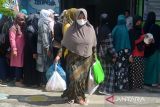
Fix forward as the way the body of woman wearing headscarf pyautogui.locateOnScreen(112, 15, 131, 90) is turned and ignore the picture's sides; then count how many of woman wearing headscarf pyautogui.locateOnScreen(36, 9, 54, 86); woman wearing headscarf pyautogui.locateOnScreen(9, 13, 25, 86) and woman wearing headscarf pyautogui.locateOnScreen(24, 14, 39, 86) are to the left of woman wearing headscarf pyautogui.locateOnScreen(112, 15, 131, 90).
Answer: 3

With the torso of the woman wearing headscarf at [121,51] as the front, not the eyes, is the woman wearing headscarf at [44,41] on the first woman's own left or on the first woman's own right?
on the first woman's own left

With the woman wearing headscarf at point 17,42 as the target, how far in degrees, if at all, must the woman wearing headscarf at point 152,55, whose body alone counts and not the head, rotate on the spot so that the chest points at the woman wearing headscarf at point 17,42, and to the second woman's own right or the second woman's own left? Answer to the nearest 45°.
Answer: approximately 90° to the second woman's own left

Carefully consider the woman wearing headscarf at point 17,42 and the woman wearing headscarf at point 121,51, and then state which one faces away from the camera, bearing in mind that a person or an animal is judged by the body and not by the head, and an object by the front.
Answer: the woman wearing headscarf at point 121,51

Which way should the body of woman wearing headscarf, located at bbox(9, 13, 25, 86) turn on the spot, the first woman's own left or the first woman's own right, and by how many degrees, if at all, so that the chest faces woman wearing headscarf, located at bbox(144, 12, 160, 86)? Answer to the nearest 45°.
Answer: approximately 45° to the first woman's own left

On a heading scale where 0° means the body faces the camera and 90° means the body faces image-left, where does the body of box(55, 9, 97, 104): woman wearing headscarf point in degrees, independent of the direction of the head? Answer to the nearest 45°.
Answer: approximately 0°
